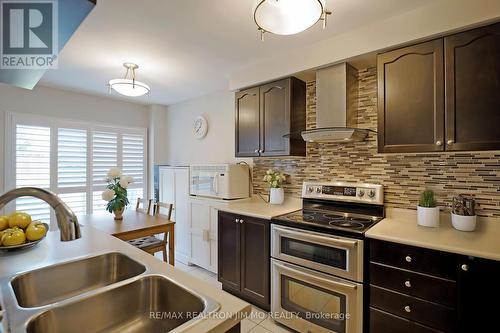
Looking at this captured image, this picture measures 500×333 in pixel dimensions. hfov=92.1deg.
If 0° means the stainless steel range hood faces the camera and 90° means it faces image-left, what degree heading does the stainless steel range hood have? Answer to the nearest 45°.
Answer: approximately 45°

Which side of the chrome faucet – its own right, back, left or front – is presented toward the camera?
right

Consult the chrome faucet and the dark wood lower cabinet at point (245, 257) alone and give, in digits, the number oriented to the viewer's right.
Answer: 1

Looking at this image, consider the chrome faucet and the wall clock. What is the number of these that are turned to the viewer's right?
1

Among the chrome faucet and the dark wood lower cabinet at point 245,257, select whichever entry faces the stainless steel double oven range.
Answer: the chrome faucet

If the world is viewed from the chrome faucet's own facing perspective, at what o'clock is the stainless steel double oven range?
The stainless steel double oven range is roughly at 12 o'clock from the chrome faucet.

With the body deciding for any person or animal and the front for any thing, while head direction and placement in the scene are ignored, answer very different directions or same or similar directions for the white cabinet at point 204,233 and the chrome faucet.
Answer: very different directions

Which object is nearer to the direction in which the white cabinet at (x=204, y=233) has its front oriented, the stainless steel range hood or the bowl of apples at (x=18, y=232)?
the bowl of apples

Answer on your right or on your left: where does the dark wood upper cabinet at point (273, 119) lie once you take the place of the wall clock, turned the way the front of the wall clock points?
on your left
